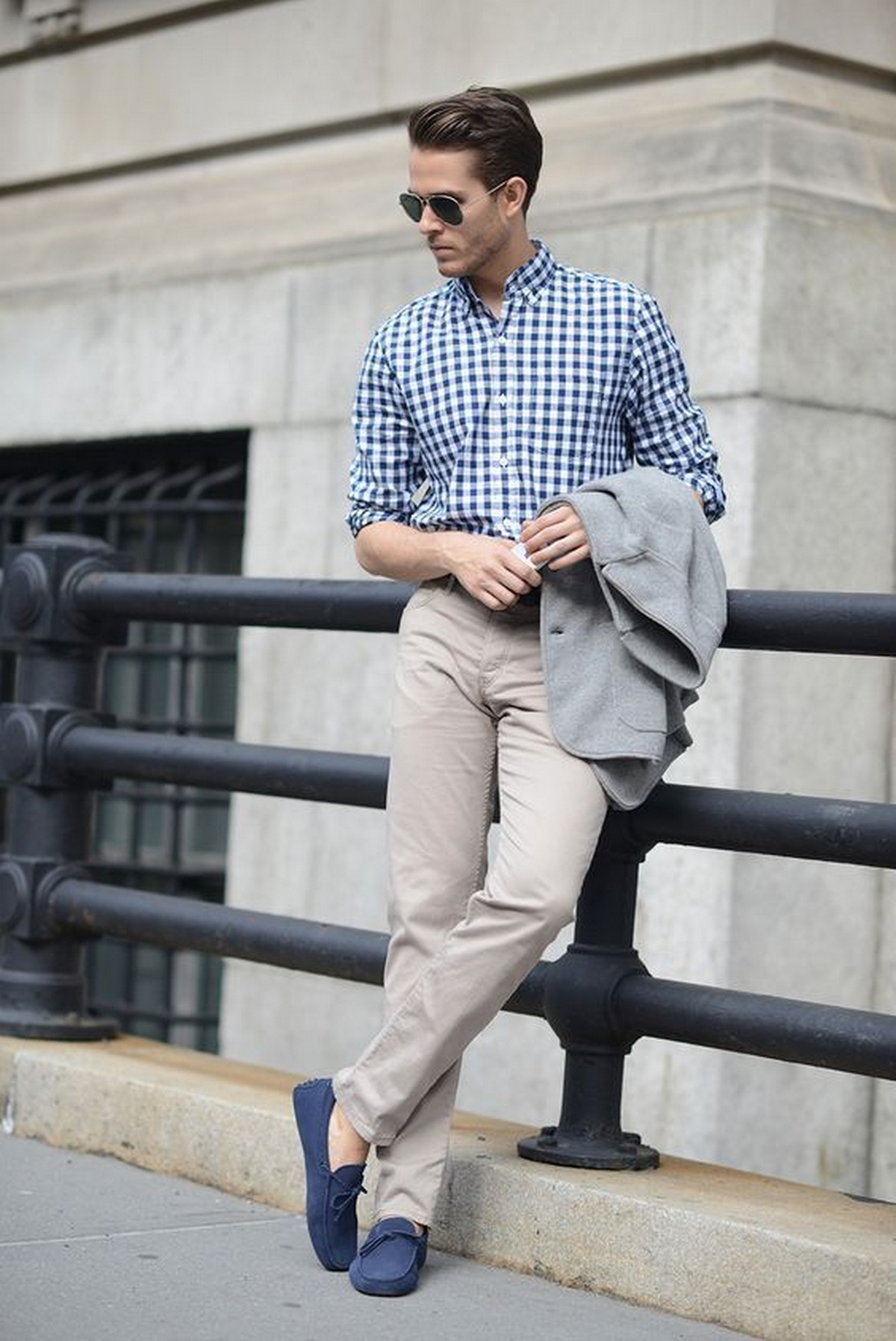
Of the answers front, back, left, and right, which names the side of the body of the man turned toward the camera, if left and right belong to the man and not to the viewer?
front

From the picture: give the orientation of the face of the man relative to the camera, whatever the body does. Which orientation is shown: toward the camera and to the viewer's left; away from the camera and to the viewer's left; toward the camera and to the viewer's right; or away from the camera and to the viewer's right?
toward the camera and to the viewer's left
